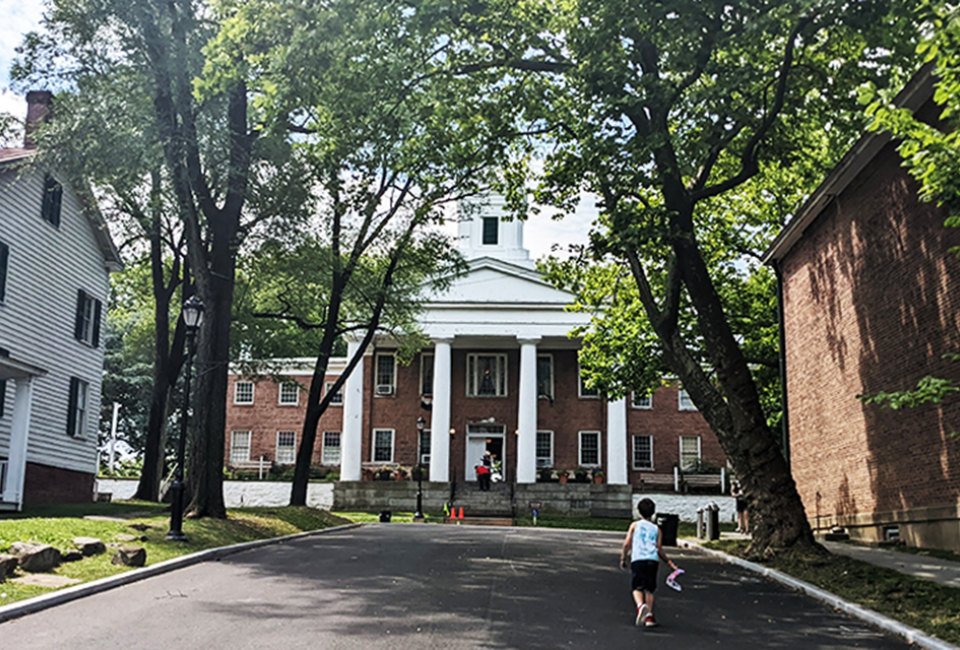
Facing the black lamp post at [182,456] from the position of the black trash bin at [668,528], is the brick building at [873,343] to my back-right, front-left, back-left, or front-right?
back-left

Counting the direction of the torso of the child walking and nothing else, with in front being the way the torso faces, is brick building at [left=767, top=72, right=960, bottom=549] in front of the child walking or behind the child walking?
in front

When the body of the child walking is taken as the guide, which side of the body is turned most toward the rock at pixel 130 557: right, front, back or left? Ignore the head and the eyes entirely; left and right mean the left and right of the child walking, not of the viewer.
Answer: left

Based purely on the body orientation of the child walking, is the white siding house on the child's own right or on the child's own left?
on the child's own left

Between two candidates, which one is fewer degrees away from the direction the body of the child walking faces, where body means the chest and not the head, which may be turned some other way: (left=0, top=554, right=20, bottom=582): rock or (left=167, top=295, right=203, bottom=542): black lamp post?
the black lamp post

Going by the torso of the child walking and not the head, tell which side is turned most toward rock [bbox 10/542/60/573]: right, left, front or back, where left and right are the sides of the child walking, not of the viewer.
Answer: left

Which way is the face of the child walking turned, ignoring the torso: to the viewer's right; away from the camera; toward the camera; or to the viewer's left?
away from the camera

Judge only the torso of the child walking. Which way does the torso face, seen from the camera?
away from the camera

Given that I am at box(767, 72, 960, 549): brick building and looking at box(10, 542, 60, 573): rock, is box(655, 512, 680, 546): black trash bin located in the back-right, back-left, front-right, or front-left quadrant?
front-right

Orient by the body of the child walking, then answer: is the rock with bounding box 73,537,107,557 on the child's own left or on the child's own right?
on the child's own left

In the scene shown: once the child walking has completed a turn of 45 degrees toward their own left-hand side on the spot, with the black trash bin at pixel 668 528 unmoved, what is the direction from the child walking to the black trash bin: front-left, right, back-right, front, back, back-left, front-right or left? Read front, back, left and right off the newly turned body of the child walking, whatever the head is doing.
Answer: front-right
